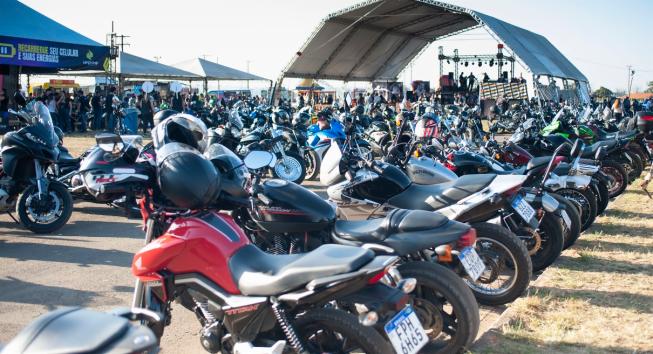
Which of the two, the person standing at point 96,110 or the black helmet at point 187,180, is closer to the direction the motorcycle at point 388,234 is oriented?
the person standing

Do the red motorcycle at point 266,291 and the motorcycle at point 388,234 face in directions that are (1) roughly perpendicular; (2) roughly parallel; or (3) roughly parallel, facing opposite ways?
roughly parallel

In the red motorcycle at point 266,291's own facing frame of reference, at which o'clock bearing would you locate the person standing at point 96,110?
The person standing is roughly at 1 o'clock from the red motorcycle.

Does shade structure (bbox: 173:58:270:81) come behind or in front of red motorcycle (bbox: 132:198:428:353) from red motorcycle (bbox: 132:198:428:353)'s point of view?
in front

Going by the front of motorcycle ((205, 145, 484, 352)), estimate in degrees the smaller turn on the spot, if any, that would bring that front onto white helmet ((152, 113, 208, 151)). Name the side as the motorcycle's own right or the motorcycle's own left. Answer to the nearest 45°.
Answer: approximately 45° to the motorcycle's own left

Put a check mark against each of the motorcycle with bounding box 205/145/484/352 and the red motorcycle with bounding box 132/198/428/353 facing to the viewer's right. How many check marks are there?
0

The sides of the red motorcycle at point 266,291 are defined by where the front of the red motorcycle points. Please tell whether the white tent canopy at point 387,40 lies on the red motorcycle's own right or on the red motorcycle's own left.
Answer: on the red motorcycle's own right

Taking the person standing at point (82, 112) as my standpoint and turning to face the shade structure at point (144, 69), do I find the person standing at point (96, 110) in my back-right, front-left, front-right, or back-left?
front-right

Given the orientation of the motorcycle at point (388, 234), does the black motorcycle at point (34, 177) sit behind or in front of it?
in front

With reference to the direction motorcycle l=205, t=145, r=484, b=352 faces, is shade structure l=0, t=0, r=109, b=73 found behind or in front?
in front

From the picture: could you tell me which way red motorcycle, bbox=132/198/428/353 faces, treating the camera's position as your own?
facing away from the viewer and to the left of the viewer
